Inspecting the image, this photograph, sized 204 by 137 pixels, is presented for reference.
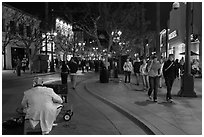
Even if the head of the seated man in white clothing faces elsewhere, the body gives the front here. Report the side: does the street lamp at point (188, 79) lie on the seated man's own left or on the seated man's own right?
on the seated man's own right

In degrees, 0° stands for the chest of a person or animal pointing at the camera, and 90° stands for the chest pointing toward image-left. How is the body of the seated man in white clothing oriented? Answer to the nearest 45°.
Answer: approximately 180°

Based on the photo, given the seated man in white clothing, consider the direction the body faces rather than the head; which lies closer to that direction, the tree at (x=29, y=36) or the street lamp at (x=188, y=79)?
the tree

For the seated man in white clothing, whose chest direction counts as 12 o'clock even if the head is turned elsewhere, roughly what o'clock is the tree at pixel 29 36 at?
The tree is roughly at 12 o'clock from the seated man in white clothing.
